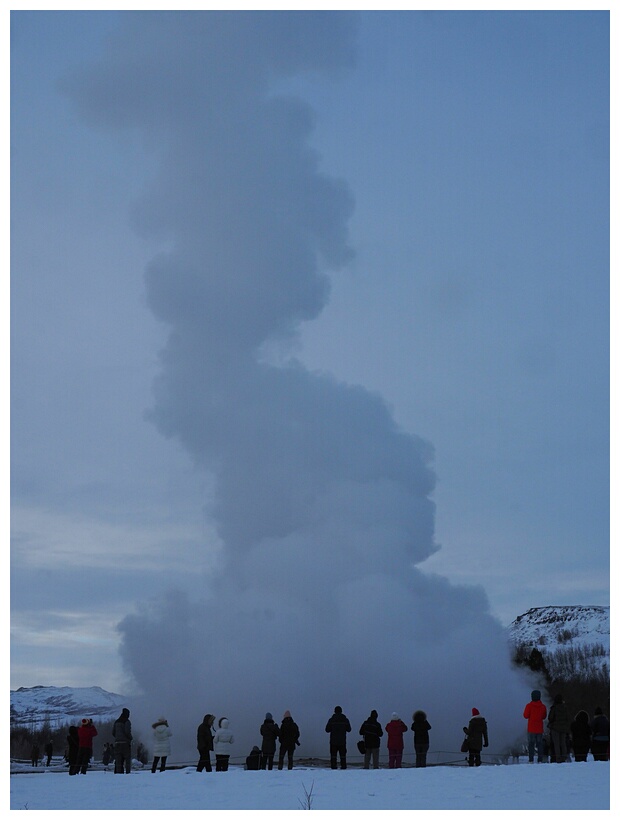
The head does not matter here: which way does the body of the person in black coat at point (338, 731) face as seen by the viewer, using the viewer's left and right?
facing away from the viewer

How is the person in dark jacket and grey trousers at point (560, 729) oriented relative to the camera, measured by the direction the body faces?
away from the camera

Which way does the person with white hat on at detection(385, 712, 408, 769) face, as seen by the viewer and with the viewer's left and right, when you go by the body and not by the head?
facing away from the viewer

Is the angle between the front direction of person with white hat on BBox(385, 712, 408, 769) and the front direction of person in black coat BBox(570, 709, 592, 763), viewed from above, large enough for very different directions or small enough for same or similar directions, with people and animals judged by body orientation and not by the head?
same or similar directions

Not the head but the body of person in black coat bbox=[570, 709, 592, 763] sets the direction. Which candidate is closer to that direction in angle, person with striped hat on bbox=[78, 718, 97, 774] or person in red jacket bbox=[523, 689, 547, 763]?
the person in red jacket

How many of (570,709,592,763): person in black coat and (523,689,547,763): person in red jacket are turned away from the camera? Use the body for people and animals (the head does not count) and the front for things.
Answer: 2

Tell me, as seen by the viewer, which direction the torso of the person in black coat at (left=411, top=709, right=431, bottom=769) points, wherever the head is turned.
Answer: away from the camera

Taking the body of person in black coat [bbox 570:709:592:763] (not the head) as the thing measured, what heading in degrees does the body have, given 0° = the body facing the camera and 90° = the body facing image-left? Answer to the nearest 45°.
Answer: approximately 180°

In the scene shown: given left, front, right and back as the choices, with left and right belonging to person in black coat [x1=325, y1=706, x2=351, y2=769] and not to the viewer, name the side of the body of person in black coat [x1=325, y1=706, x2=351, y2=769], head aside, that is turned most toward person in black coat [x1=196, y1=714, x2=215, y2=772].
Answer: left

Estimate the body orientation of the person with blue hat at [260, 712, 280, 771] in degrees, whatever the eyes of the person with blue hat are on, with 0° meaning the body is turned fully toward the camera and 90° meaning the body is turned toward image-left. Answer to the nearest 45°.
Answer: approximately 180°

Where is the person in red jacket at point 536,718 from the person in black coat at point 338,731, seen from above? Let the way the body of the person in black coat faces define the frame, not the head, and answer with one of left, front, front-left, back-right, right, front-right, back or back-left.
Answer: right

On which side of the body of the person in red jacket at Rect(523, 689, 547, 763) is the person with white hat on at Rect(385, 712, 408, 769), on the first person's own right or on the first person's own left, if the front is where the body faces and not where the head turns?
on the first person's own left

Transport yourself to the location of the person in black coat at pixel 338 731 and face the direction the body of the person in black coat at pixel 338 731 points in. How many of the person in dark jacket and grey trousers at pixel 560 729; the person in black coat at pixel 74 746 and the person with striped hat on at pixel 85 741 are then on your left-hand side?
2

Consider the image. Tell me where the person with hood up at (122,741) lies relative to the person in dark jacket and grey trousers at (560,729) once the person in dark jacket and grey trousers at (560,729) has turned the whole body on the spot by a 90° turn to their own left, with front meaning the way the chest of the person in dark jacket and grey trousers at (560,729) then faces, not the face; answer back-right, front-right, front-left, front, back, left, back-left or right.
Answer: front

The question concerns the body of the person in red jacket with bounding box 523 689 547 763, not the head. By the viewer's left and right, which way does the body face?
facing away from the viewer
